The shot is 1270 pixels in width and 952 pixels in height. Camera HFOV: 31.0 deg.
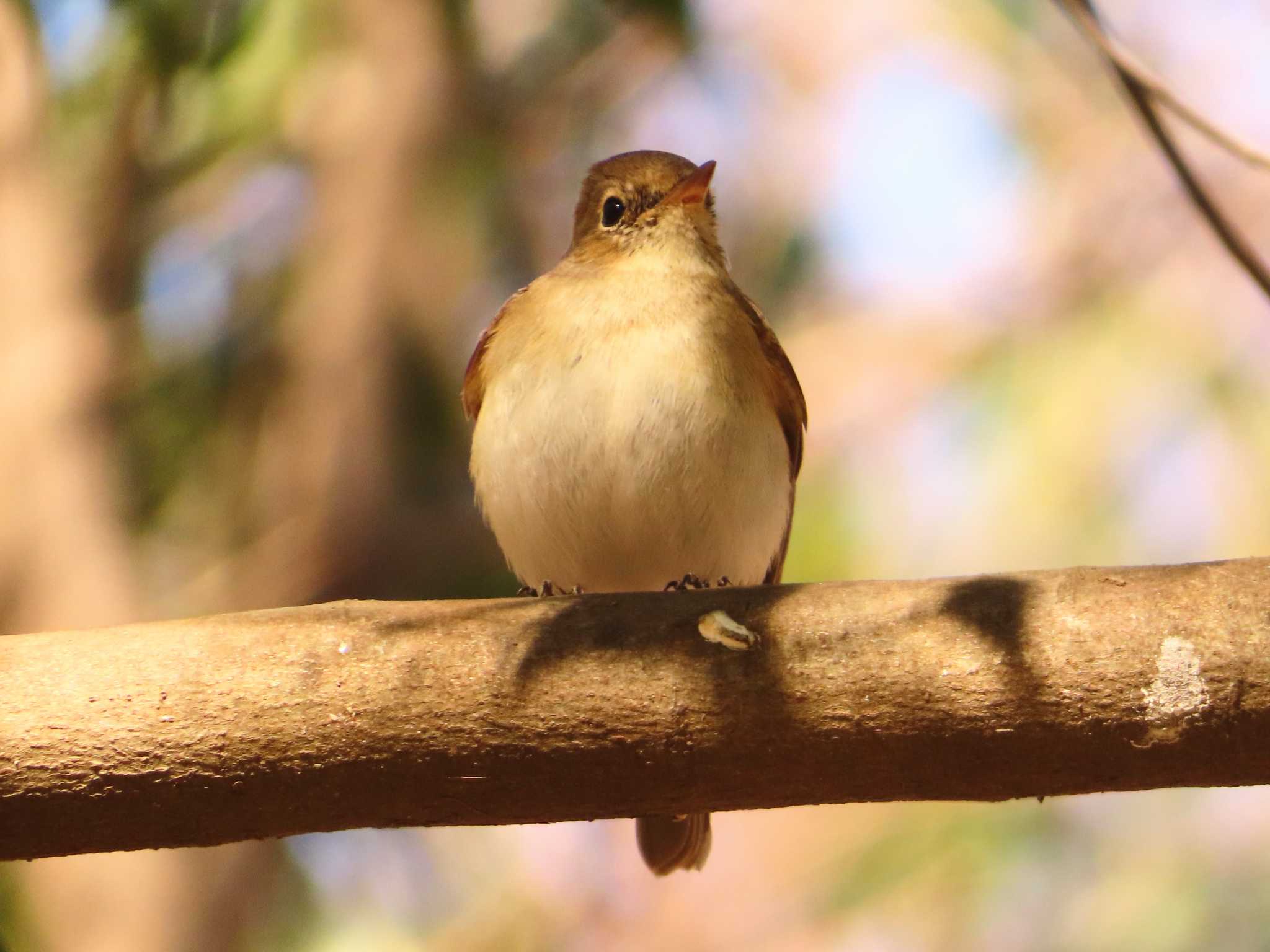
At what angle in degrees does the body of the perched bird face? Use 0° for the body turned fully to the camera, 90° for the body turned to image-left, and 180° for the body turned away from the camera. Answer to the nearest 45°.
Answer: approximately 0°
